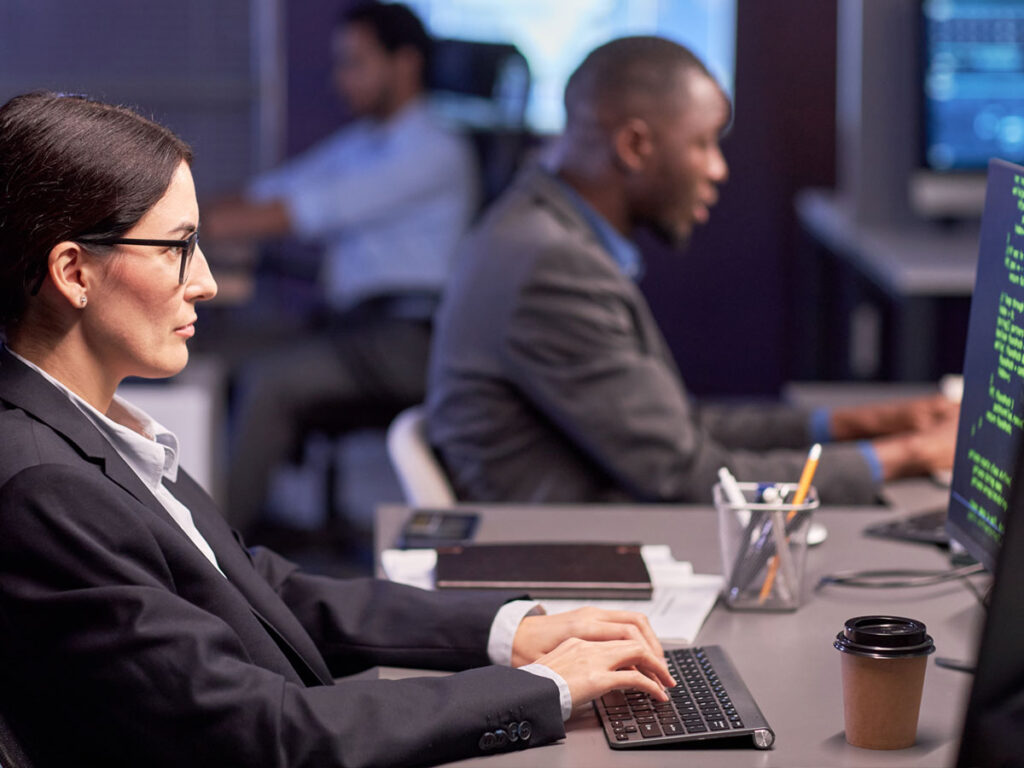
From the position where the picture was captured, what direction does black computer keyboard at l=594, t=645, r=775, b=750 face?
facing to the left of the viewer

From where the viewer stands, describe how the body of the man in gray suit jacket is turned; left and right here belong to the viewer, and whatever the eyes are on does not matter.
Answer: facing to the right of the viewer

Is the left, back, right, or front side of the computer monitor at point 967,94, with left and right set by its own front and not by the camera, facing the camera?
front

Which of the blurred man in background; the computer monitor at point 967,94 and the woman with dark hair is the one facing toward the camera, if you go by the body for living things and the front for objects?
the computer monitor

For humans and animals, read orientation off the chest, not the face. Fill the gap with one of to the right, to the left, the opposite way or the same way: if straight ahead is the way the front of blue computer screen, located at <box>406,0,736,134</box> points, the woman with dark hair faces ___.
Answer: to the left

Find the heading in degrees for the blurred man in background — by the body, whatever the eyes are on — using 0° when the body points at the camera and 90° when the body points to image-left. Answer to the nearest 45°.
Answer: approximately 90°

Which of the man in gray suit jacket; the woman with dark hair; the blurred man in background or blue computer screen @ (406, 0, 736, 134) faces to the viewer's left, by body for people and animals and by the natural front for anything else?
the blurred man in background

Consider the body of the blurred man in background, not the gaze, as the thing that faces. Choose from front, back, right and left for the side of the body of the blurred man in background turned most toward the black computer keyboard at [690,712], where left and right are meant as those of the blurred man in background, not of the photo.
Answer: left

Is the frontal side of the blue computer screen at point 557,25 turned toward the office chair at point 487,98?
yes

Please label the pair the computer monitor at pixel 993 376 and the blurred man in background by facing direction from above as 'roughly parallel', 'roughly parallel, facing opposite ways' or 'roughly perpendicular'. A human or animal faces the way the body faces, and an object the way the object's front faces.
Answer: roughly parallel

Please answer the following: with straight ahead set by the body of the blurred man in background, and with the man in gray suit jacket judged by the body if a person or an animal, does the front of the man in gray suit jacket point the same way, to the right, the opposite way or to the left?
the opposite way

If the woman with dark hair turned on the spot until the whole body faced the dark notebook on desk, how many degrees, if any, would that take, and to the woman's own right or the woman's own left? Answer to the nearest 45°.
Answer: approximately 45° to the woman's own left

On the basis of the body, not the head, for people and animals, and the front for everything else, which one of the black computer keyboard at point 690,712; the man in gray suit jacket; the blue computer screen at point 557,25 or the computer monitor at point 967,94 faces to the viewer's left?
the black computer keyboard

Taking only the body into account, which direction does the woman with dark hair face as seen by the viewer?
to the viewer's right

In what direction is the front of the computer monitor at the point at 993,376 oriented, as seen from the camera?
facing the viewer and to the left of the viewer

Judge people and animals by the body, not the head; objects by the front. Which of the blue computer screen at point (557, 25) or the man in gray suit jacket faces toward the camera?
the blue computer screen

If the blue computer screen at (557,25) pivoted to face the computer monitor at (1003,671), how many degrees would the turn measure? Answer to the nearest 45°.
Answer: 0° — it already faces it

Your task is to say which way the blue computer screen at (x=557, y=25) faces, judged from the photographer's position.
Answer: facing the viewer
